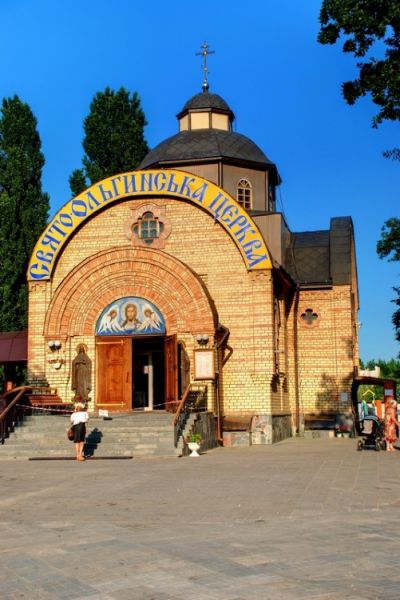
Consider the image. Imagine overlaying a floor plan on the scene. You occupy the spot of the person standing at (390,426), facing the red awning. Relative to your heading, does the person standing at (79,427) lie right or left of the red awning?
left

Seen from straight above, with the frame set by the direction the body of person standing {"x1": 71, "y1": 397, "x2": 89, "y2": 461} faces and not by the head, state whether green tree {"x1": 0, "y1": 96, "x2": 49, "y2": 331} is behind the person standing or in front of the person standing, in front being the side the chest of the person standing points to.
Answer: in front

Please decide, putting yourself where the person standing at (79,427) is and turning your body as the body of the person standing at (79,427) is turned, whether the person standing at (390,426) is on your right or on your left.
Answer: on your right

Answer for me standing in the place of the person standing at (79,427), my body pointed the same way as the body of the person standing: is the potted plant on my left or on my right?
on my right

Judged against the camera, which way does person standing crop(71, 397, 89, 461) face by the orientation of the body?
away from the camera

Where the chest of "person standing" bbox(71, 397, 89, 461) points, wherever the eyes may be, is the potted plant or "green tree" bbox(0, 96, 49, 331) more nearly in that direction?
the green tree

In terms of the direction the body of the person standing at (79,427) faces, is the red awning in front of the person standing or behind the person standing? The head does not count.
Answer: in front

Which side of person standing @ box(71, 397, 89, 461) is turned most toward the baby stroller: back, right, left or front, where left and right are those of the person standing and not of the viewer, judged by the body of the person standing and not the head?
right

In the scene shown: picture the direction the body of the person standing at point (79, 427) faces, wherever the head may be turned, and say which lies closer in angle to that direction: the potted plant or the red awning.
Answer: the red awning
